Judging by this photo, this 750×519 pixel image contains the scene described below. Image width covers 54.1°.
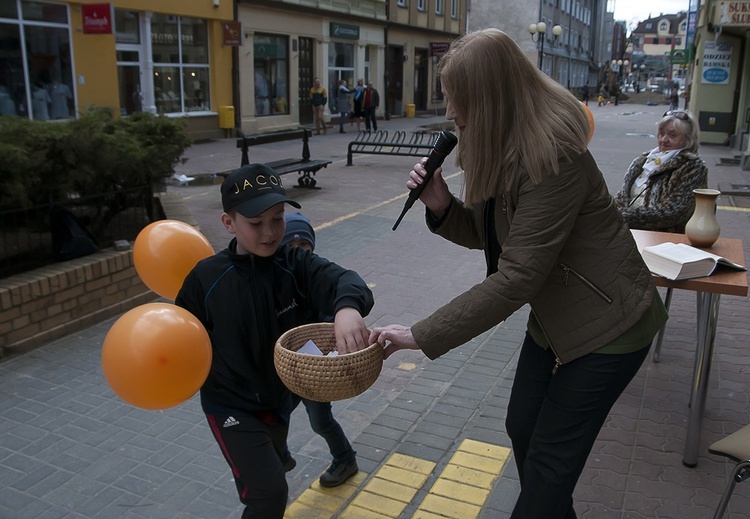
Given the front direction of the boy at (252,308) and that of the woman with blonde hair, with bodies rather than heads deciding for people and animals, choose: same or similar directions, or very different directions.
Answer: very different directions

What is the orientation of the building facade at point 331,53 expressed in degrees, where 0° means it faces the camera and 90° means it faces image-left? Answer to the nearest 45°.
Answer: approximately 315°

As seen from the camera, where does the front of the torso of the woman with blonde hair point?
to the viewer's left

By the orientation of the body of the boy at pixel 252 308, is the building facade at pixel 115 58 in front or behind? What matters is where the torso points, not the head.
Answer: behind

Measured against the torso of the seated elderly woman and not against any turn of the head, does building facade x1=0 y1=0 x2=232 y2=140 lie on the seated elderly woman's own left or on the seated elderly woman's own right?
on the seated elderly woman's own right

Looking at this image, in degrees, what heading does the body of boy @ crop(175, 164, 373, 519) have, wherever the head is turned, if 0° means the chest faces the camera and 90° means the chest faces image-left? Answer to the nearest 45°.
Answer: approximately 315°
